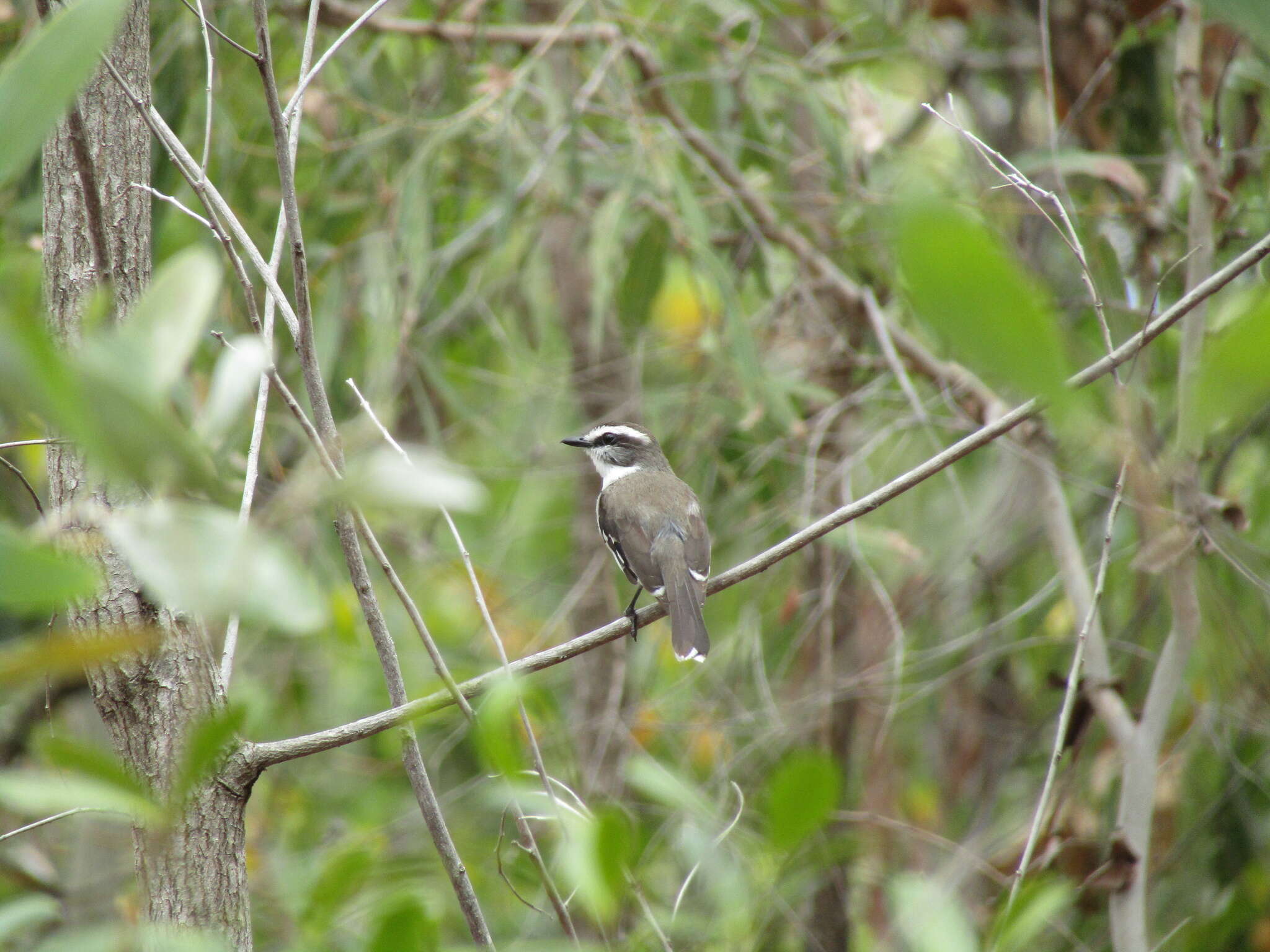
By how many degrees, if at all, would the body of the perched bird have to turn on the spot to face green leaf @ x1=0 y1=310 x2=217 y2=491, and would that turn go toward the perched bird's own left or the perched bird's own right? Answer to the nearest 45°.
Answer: approximately 135° to the perched bird's own left

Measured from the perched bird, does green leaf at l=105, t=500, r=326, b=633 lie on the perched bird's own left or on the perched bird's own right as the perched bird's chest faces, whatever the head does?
on the perched bird's own left

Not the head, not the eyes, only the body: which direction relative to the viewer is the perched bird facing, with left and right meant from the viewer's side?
facing away from the viewer and to the left of the viewer

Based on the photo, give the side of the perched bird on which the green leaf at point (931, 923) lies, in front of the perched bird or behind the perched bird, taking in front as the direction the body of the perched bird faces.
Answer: behind

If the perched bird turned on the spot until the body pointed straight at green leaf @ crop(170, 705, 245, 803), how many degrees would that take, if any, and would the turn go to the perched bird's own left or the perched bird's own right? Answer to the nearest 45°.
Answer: approximately 135° to the perched bird's own left

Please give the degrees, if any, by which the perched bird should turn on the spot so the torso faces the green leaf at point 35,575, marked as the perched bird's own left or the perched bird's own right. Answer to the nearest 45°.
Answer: approximately 135° to the perched bird's own left

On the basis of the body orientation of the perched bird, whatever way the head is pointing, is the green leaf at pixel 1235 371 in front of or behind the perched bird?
behind

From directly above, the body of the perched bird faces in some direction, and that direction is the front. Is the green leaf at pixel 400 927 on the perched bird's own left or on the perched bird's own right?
on the perched bird's own left
